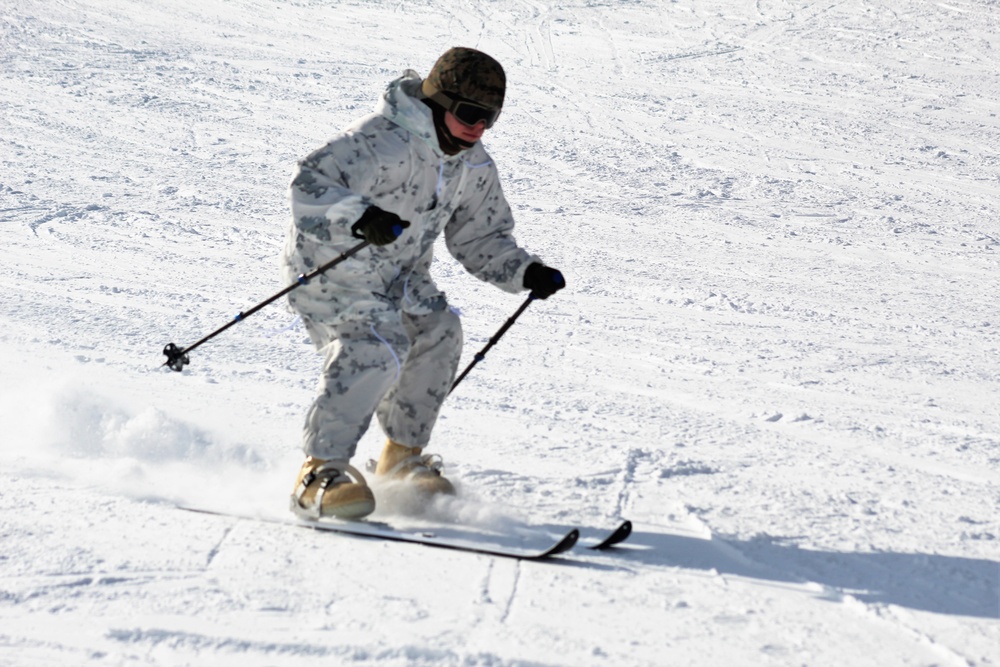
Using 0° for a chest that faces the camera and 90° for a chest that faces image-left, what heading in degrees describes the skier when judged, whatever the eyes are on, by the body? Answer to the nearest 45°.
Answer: approximately 315°

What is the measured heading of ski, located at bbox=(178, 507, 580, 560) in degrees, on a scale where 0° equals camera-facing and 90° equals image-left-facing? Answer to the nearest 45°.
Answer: approximately 315°

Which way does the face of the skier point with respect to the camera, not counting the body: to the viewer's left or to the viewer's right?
to the viewer's right
